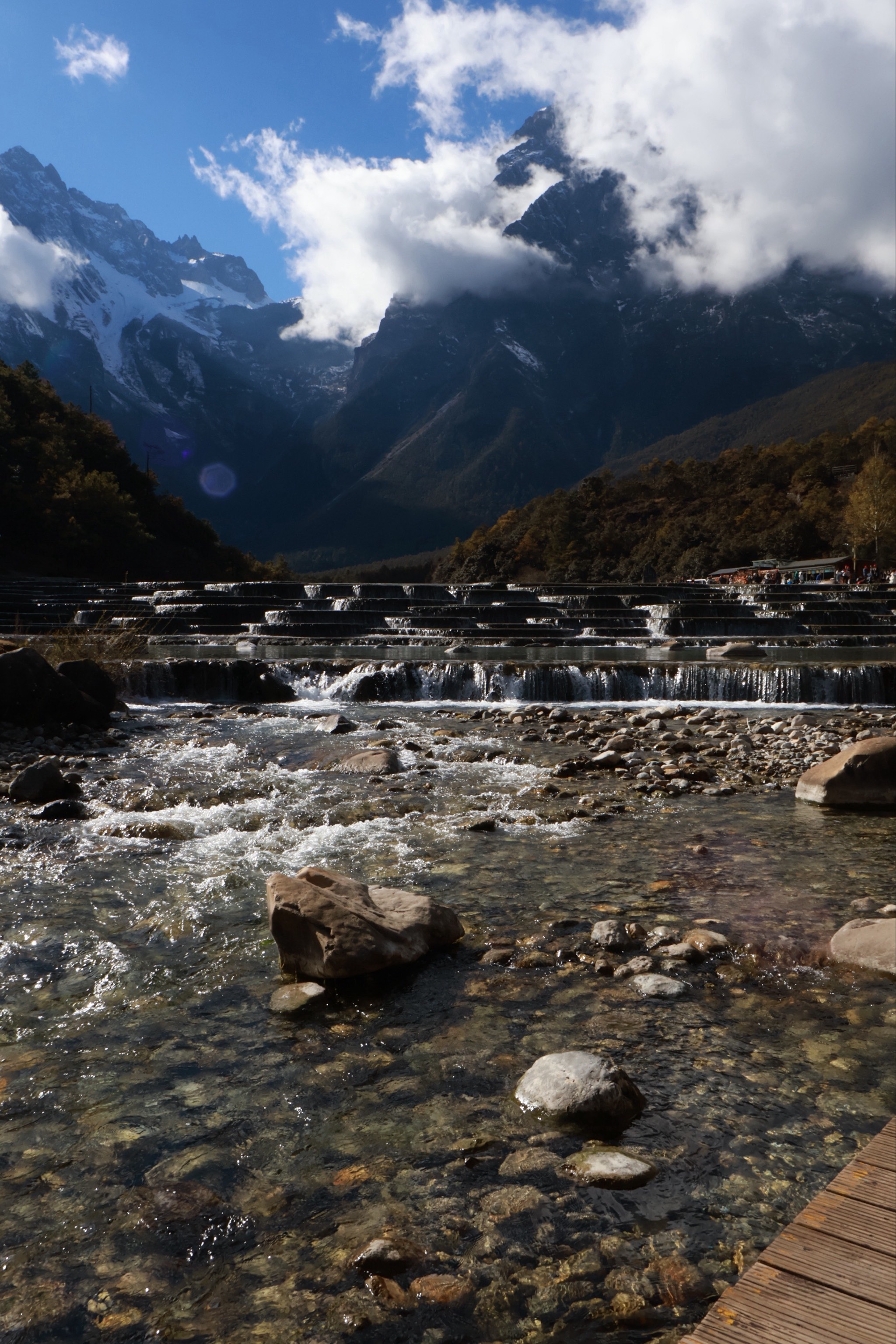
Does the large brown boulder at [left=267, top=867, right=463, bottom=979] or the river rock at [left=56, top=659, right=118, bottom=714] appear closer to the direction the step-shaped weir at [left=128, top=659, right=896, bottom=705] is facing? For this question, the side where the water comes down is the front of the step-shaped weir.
the large brown boulder

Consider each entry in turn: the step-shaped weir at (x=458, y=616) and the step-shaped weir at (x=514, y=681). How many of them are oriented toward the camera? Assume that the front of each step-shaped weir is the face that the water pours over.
2

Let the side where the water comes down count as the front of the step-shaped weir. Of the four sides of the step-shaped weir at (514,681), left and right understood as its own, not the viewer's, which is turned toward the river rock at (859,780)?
front

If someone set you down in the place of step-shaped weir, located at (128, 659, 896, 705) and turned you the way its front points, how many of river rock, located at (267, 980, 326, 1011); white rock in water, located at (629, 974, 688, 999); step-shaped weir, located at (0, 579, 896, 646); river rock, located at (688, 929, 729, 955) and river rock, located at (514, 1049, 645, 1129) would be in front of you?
4

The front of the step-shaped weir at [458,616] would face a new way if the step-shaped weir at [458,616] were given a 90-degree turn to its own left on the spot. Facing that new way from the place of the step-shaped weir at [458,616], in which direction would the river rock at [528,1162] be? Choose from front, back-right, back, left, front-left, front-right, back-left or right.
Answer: right

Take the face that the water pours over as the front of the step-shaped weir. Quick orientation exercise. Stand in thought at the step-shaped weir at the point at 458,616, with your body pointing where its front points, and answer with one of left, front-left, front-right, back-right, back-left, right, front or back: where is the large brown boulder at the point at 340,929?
front

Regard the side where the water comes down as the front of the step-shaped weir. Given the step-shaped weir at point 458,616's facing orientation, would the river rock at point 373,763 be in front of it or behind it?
in front

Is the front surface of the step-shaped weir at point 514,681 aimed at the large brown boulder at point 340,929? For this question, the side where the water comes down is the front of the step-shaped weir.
yes

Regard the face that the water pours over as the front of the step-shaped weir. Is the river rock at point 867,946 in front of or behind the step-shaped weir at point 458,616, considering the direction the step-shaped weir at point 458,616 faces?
in front

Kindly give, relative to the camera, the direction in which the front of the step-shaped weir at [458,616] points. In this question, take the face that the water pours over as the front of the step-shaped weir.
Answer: facing the viewer

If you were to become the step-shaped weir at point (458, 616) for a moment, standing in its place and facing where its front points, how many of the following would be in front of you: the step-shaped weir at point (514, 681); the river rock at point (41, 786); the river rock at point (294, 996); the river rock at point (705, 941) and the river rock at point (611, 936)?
5

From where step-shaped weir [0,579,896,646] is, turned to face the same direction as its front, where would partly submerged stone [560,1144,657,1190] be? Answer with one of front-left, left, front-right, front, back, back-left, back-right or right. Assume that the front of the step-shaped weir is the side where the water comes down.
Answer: front

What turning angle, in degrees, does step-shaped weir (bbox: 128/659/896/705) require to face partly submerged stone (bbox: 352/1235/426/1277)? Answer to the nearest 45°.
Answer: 0° — it already faces it

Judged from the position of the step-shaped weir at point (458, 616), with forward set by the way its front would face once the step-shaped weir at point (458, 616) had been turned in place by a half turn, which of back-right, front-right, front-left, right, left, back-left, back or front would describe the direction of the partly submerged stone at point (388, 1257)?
back

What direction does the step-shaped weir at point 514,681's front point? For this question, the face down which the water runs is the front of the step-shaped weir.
toward the camera
